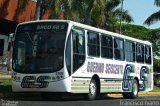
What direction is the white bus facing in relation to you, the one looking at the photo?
facing the viewer and to the left of the viewer
